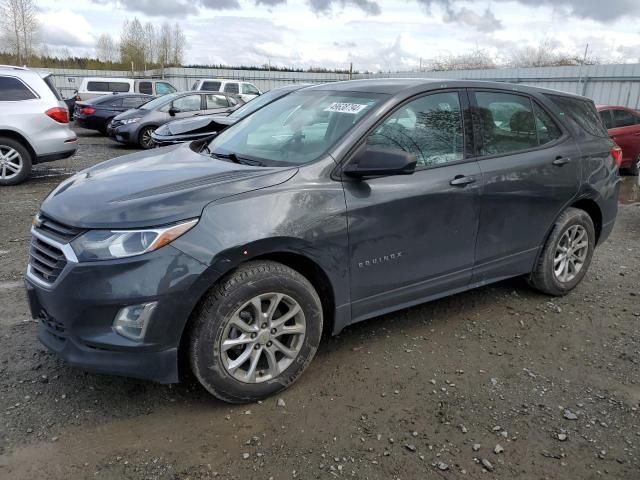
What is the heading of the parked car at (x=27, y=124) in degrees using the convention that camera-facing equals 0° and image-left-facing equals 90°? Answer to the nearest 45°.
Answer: approximately 90°

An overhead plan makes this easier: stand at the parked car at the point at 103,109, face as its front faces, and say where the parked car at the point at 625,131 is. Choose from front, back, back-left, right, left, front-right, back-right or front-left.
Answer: right

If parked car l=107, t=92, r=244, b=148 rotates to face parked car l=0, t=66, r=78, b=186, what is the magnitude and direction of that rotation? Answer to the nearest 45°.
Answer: approximately 45° to its left

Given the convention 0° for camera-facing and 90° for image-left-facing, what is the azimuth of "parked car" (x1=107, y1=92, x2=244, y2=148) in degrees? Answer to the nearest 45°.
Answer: approximately 45°

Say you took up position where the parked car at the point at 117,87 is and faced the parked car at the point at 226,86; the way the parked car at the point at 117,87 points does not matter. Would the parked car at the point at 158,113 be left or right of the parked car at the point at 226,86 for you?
right

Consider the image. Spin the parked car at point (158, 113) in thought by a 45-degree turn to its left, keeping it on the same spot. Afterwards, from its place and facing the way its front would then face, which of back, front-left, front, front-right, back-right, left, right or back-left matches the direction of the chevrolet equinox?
front

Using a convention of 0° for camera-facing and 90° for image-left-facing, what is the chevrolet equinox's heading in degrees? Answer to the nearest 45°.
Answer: approximately 45°

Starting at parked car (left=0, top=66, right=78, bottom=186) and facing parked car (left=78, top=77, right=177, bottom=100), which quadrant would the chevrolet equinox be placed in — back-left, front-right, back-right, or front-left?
back-right
